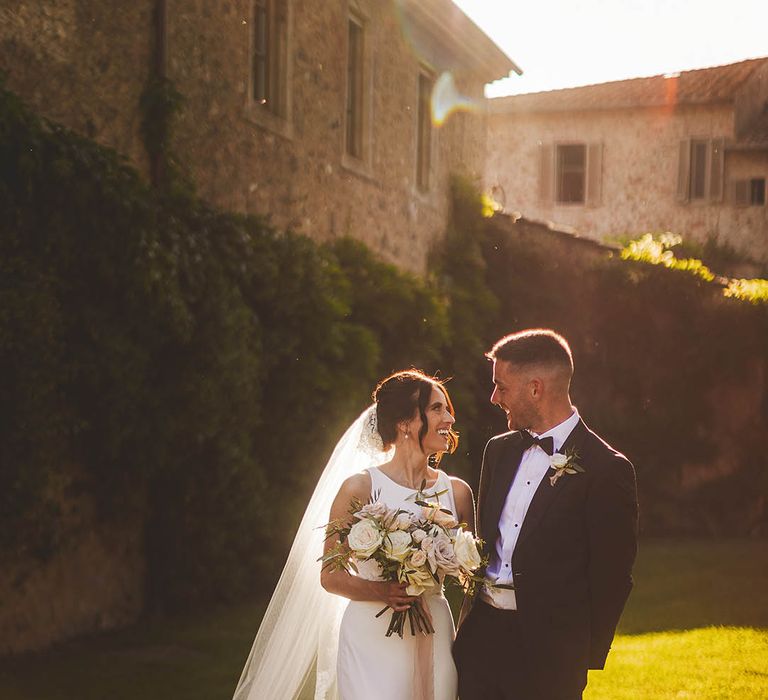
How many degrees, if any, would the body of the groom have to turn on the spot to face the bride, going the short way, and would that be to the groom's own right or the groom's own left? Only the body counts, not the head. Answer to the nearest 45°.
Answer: approximately 90° to the groom's own right

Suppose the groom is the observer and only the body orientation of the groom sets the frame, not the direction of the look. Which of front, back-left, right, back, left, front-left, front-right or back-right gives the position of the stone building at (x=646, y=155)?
back-right

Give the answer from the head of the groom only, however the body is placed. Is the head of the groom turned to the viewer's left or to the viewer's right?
to the viewer's left

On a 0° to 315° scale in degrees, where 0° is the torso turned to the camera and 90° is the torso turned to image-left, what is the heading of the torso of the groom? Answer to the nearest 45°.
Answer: approximately 45°

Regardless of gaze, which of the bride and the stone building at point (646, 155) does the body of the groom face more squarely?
the bride
